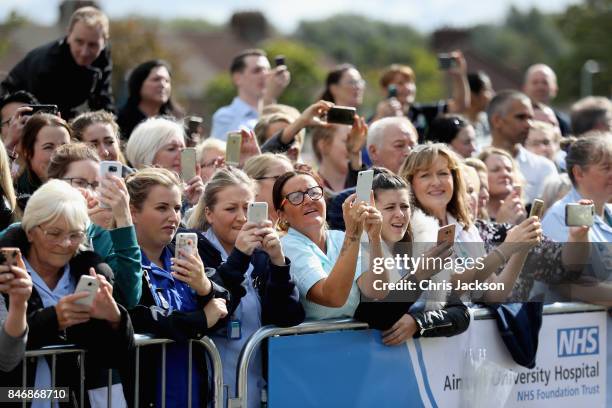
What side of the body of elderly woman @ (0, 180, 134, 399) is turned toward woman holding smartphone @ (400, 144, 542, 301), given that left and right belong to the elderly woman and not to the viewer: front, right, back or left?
left

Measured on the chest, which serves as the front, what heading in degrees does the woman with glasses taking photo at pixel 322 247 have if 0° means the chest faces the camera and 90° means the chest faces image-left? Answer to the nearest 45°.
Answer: approximately 315°

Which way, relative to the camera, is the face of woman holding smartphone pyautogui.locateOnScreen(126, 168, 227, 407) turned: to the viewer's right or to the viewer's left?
to the viewer's right

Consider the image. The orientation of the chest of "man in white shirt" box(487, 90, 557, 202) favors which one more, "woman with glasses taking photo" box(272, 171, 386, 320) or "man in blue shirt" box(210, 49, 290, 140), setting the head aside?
the woman with glasses taking photo

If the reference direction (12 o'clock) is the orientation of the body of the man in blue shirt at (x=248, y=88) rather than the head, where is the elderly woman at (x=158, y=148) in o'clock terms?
The elderly woman is roughly at 2 o'clock from the man in blue shirt.

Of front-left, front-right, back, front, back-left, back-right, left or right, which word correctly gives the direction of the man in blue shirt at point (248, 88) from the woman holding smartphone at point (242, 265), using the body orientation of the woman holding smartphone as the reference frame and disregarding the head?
back-left

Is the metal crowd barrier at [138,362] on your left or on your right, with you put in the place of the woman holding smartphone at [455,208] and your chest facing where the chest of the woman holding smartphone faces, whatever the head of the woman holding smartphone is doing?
on your right

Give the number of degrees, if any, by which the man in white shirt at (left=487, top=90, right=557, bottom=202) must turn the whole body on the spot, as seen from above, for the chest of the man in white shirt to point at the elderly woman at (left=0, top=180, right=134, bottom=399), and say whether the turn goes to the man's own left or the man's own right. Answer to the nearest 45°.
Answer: approximately 45° to the man's own right
